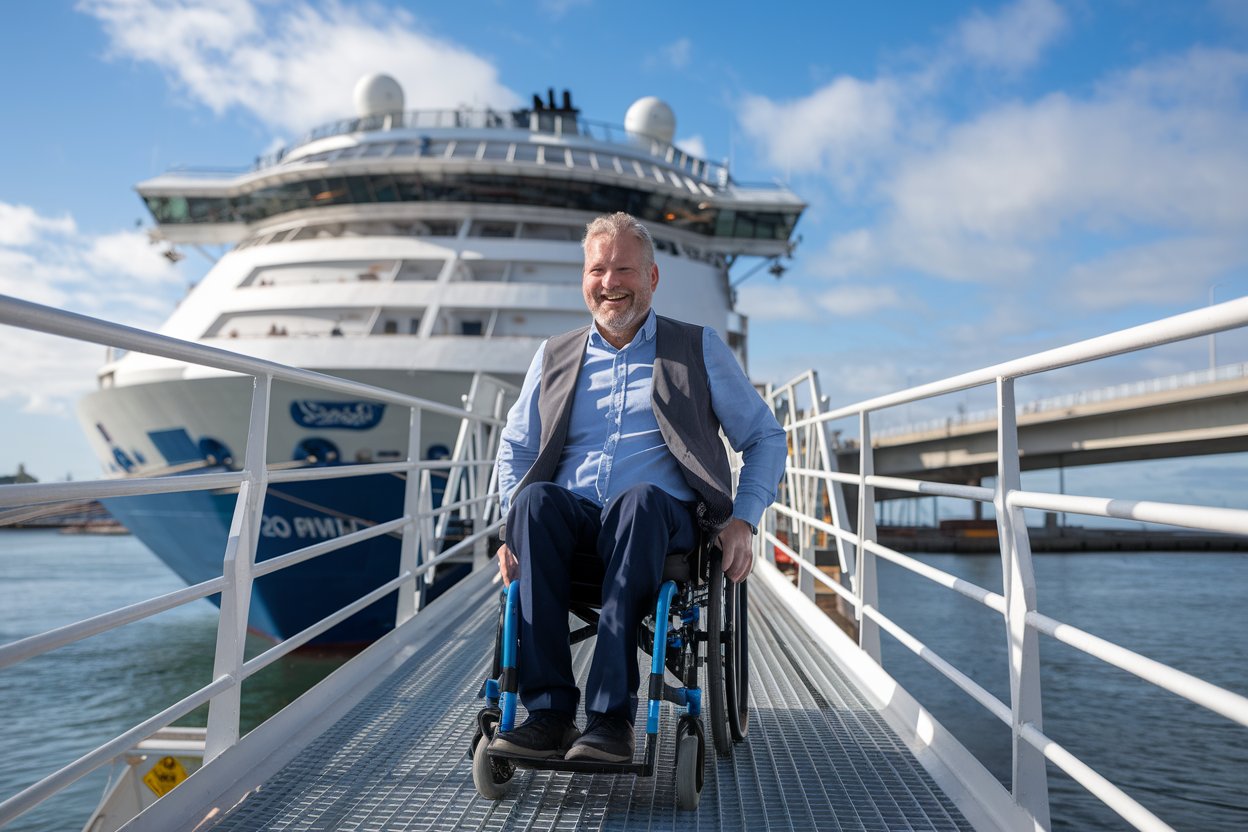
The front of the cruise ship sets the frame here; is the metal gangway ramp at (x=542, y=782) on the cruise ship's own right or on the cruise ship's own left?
on the cruise ship's own left

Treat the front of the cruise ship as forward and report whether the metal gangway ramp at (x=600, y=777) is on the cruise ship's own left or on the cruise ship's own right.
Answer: on the cruise ship's own left

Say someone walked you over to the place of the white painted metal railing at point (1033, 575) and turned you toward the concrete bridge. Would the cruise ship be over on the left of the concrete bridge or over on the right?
left

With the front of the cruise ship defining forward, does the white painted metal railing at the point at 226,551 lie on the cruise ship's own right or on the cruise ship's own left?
on the cruise ship's own left

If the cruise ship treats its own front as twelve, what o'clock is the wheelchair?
The wheelchair is roughly at 10 o'clock from the cruise ship.

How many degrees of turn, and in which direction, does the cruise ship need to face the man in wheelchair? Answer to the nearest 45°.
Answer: approximately 45° to its left

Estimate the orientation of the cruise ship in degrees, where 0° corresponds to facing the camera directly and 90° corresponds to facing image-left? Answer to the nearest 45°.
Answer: approximately 45°

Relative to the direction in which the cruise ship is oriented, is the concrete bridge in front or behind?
behind

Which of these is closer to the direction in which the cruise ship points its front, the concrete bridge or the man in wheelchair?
the man in wheelchair

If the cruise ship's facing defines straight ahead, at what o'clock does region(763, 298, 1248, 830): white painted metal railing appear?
The white painted metal railing is roughly at 10 o'clock from the cruise ship.
